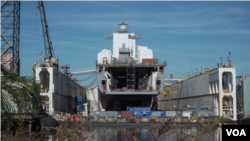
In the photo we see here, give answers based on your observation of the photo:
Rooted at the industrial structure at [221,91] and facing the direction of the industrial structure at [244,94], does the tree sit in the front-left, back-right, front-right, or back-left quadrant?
back-right

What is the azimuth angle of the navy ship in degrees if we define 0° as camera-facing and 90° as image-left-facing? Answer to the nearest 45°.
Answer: approximately 180°

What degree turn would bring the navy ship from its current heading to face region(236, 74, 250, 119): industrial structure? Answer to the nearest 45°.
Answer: approximately 90° to its right

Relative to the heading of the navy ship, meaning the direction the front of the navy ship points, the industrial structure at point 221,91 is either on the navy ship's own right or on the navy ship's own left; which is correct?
on the navy ship's own right

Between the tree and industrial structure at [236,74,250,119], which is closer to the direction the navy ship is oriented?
the industrial structure

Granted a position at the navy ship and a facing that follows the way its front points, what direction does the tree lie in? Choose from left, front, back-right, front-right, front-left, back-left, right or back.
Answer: back
